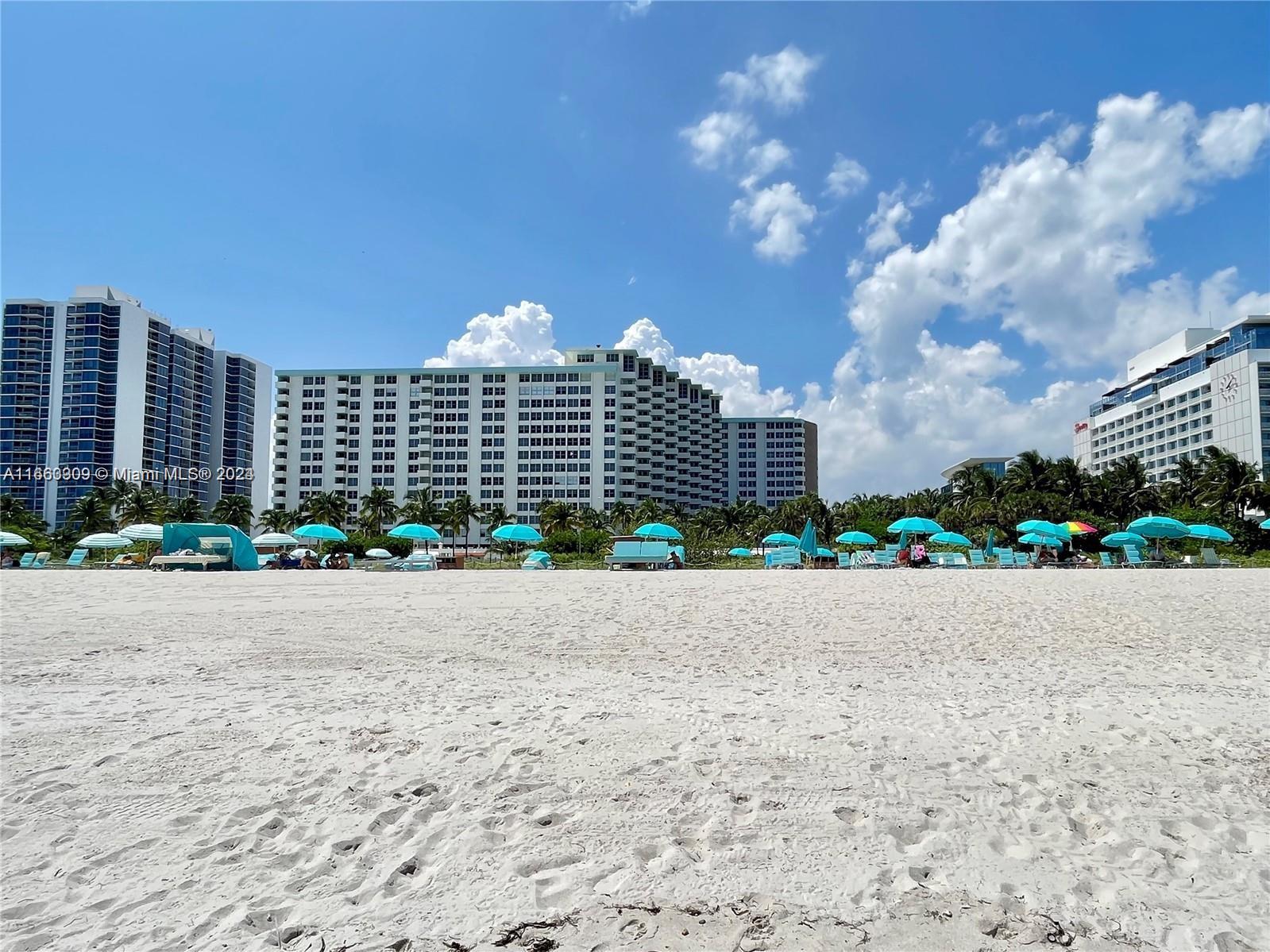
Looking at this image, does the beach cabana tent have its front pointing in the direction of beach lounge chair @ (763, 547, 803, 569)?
no

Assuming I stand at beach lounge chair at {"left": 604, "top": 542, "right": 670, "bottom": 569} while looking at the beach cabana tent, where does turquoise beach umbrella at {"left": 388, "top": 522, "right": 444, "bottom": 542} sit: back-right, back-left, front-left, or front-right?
front-right

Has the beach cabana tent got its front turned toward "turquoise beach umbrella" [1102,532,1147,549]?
no

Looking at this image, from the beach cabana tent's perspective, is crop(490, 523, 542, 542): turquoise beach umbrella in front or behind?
behind

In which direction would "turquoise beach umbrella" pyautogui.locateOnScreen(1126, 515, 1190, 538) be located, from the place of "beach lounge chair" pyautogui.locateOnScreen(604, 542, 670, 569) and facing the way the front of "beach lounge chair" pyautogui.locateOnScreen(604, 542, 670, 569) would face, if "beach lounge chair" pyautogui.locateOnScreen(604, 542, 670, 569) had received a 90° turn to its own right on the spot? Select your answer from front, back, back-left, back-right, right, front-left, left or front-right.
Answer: back

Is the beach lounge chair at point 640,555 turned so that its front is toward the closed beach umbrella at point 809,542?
no

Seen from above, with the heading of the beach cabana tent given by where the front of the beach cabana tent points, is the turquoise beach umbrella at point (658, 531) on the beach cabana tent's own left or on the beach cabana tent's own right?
on the beach cabana tent's own left

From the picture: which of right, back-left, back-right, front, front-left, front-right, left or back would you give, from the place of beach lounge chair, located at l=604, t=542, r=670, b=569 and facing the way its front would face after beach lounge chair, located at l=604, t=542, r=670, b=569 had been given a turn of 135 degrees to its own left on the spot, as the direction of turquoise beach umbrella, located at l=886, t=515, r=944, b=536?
front-right

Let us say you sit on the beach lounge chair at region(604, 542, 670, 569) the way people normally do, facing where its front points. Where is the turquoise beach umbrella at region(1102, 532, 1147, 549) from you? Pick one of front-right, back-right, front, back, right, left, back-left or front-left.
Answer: left

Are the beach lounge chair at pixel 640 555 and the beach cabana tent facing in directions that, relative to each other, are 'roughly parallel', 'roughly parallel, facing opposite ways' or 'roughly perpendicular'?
roughly parallel

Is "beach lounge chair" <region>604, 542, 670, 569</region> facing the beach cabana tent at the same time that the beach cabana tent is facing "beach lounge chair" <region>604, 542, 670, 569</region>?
no

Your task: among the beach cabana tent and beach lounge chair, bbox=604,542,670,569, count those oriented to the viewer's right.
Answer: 0

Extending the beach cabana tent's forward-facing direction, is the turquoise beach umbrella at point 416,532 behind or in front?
behind

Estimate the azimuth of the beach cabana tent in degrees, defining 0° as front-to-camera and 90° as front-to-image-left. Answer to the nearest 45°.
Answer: approximately 45°

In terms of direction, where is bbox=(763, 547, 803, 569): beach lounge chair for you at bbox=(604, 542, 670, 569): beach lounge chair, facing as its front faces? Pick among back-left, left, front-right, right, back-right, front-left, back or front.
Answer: left

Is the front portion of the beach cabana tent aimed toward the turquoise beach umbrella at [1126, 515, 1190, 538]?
no

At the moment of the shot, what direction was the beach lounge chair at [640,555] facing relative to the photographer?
facing the viewer
